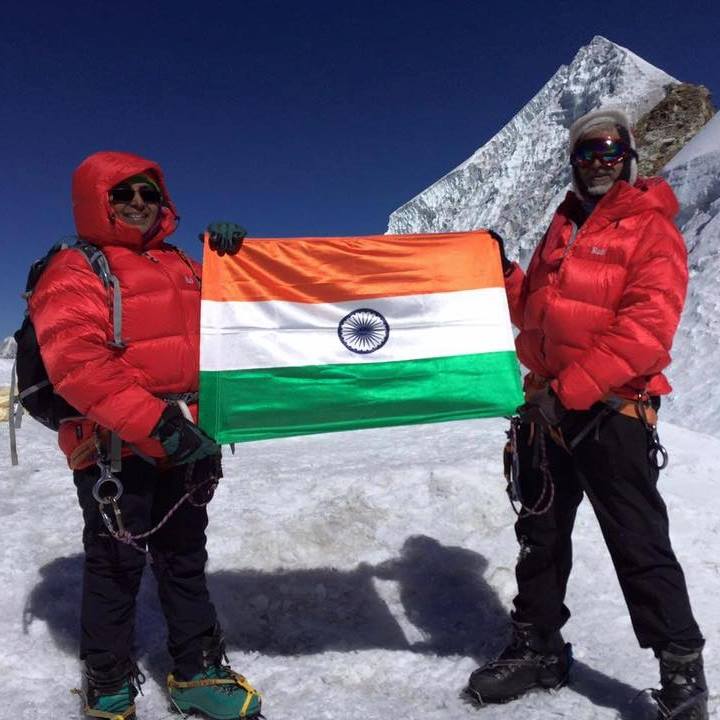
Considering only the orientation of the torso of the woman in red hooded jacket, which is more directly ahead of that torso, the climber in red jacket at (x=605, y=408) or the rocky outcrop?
the climber in red jacket

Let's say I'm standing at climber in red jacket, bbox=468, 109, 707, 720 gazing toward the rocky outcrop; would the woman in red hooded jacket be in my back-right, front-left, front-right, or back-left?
back-left

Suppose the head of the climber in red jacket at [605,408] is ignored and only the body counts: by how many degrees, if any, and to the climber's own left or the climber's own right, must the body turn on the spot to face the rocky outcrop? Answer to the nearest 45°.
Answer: approximately 135° to the climber's own right

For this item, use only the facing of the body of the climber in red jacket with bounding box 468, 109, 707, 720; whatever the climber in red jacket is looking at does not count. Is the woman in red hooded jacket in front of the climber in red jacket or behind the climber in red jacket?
in front

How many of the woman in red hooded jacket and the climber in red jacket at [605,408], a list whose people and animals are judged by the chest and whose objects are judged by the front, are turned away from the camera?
0

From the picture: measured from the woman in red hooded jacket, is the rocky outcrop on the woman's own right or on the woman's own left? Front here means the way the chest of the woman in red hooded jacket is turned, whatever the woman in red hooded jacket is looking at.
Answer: on the woman's own left

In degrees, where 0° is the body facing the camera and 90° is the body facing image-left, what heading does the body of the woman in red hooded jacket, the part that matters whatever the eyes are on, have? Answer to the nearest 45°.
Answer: approximately 315°

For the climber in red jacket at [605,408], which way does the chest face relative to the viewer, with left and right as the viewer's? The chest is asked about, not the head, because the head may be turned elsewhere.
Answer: facing the viewer and to the left of the viewer
